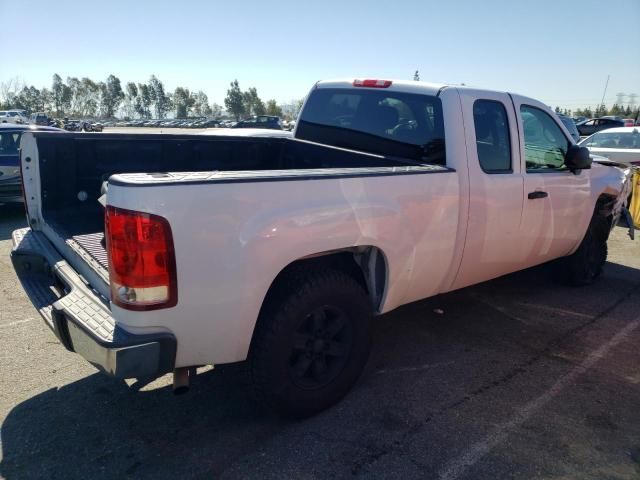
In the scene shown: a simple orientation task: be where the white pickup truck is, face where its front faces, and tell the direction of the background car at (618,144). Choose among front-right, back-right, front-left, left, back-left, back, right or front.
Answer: front

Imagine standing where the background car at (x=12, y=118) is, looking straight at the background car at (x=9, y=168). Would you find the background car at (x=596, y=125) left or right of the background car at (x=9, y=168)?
left

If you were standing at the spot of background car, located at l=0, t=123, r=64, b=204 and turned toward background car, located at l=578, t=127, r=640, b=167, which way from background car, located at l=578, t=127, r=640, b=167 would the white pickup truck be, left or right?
right

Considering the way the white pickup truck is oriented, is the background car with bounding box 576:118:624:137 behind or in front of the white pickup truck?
in front

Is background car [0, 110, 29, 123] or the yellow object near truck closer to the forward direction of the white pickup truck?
the yellow object near truck

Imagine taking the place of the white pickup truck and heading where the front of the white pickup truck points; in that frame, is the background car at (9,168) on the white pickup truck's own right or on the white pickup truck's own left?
on the white pickup truck's own left

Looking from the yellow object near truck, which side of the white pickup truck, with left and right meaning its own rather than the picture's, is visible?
front

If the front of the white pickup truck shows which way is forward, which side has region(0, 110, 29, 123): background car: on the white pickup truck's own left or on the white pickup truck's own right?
on the white pickup truck's own left

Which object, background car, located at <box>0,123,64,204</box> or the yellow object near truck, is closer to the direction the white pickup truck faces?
the yellow object near truck

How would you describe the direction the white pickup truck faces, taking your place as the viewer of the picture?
facing away from the viewer and to the right of the viewer
